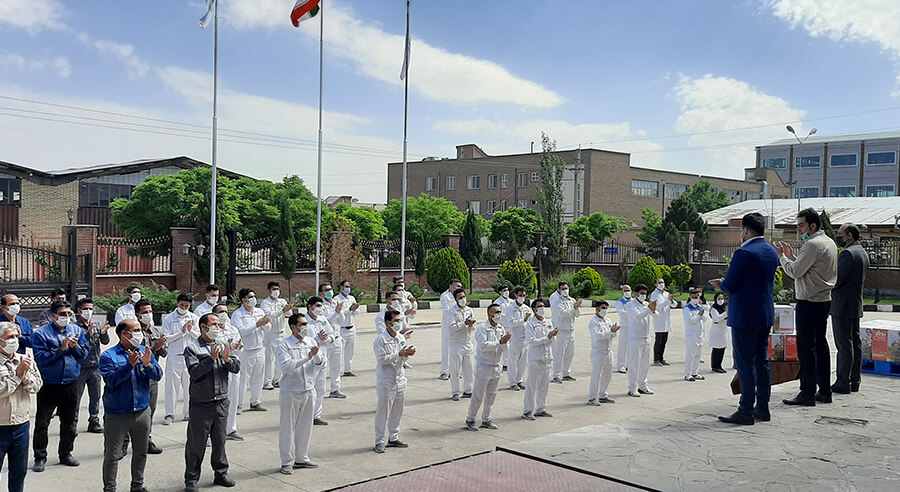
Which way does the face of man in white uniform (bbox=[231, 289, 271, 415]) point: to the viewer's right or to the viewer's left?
to the viewer's right

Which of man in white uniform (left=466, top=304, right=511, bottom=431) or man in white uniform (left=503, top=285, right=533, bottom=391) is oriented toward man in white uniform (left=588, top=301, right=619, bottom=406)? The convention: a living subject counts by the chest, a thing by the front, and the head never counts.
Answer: man in white uniform (left=503, top=285, right=533, bottom=391)

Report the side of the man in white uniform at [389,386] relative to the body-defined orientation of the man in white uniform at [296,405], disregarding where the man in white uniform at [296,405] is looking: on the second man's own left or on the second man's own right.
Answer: on the second man's own left

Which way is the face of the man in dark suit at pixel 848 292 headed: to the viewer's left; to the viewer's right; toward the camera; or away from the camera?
to the viewer's left

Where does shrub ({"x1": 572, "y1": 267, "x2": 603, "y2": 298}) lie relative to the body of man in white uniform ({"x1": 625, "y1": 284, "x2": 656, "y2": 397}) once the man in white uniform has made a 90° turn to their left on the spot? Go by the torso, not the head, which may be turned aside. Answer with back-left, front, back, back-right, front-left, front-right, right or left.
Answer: front-left

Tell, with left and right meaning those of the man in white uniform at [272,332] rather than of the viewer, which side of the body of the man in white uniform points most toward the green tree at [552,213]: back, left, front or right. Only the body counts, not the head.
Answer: left

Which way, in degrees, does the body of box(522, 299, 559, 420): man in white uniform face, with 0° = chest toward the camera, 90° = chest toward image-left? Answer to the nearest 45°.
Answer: approximately 315°

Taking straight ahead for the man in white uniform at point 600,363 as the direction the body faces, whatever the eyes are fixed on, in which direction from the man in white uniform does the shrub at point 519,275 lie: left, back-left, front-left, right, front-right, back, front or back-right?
back-left

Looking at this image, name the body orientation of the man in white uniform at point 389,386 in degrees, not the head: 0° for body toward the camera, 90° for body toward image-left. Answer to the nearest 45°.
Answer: approximately 315°

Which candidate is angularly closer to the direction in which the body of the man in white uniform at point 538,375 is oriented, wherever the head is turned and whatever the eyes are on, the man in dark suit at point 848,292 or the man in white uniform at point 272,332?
the man in dark suit

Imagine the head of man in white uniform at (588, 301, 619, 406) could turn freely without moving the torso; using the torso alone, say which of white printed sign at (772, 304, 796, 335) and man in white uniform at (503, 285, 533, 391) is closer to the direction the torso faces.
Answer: the white printed sign

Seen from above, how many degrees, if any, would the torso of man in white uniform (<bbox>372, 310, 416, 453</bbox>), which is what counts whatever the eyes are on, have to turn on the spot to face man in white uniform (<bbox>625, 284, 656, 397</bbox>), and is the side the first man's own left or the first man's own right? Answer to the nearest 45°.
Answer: approximately 90° to the first man's own left

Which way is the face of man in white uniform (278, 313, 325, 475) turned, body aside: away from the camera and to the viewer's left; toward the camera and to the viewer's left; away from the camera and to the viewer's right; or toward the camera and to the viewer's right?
toward the camera and to the viewer's right
